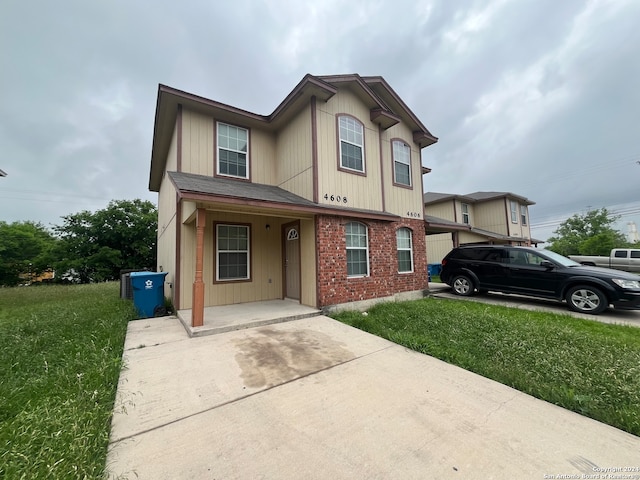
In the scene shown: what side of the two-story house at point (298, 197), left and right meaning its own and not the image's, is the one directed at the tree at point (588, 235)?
left

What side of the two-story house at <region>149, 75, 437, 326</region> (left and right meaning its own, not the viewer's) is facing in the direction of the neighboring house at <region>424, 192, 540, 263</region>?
left

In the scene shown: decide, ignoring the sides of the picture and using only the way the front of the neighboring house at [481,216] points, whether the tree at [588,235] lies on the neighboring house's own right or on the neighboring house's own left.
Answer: on the neighboring house's own left

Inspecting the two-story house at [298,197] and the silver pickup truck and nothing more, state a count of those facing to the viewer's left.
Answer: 0

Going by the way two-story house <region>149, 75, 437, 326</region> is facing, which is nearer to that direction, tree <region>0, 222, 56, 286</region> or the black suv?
the black suv

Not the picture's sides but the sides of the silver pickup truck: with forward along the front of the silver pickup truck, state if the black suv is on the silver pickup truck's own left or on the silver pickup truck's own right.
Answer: on the silver pickup truck's own right

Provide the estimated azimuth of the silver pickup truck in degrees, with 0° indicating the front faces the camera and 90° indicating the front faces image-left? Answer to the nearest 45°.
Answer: approximately 270°

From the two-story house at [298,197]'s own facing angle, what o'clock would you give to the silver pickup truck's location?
The silver pickup truck is roughly at 10 o'clock from the two-story house.

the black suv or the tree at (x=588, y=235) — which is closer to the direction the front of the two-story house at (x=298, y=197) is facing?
the black suv

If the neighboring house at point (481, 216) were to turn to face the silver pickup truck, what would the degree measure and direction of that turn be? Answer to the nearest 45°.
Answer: approximately 45° to its left

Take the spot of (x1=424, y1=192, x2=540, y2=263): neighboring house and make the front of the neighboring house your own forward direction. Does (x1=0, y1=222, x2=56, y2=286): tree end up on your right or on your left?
on your right

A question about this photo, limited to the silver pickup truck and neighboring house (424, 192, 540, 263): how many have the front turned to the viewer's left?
0
